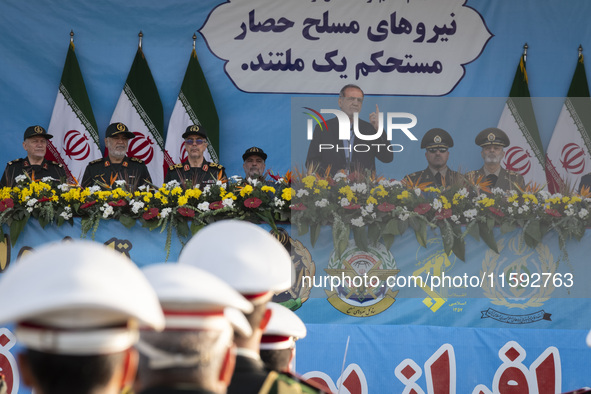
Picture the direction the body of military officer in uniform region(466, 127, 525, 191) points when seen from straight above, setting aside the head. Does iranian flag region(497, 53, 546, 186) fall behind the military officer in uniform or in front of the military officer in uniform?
behind

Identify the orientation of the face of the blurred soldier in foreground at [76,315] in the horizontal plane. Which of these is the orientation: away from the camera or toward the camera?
away from the camera

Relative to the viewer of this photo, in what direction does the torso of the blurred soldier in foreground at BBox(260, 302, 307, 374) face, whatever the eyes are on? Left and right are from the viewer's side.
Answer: facing away from the viewer and to the right of the viewer

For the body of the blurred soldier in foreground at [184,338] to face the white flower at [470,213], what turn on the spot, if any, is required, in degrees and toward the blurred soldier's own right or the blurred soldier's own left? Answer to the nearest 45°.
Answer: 0° — they already face it

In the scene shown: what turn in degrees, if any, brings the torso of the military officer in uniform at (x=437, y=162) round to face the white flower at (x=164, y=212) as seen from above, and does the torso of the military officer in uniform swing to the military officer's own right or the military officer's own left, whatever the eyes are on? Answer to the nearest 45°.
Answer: approximately 45° to the military officer's own right

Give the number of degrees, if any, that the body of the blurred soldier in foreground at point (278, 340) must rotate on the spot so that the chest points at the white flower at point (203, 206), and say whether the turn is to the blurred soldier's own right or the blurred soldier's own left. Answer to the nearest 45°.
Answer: approximately 45° to the blurred soldier's own left

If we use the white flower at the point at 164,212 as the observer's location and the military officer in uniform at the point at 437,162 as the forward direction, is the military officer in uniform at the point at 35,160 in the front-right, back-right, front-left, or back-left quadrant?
back-left

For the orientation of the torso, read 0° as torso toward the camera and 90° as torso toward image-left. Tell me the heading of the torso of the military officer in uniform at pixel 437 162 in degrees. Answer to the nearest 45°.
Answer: approximately 0°

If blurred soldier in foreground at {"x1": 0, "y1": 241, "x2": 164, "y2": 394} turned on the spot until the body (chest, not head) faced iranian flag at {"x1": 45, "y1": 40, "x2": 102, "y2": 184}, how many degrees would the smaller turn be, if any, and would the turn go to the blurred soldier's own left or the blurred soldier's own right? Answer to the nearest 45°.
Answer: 0° — they already face it

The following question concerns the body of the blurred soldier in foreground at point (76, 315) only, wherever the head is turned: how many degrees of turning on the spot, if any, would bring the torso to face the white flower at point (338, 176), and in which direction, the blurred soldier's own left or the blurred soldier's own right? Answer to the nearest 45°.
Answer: approximately 45° to the blurred soldier's own right

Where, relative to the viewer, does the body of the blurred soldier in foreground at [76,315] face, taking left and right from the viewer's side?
facing away from the viewer

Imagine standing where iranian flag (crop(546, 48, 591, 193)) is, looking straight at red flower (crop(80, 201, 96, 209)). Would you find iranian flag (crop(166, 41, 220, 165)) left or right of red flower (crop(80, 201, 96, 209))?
right
